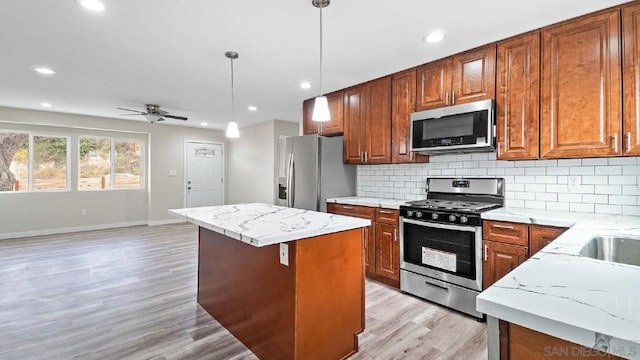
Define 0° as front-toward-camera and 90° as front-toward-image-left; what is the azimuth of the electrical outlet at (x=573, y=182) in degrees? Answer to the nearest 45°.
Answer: approximately 0°

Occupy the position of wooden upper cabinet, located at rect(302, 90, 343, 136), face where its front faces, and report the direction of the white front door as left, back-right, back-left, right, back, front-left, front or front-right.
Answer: right

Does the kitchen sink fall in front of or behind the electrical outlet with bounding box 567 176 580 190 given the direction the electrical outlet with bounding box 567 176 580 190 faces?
in front

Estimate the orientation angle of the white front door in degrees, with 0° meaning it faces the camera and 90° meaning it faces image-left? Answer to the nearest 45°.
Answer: approximately 0°

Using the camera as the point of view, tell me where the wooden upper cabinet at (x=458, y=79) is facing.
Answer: facing the viewer and to the left of the viewer

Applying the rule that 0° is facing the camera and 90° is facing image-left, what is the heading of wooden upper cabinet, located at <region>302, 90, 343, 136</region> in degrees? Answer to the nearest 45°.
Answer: approximately 45°

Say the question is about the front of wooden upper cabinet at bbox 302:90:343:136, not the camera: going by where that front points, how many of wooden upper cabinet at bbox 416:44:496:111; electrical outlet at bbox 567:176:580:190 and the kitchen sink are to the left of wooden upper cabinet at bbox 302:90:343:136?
3

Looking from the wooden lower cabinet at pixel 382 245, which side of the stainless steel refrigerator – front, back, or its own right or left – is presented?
left

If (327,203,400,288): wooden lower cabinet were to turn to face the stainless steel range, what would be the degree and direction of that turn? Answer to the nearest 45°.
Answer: approximately 90° to its left

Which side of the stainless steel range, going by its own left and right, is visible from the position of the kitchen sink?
left

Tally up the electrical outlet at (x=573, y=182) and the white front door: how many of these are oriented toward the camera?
2

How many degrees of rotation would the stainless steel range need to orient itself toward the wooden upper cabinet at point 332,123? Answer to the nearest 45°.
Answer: approximately 90° to its right

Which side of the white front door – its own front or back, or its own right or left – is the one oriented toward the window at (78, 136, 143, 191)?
right

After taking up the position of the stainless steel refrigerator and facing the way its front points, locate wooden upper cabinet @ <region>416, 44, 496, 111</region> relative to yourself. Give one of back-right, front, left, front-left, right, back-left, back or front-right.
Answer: left
